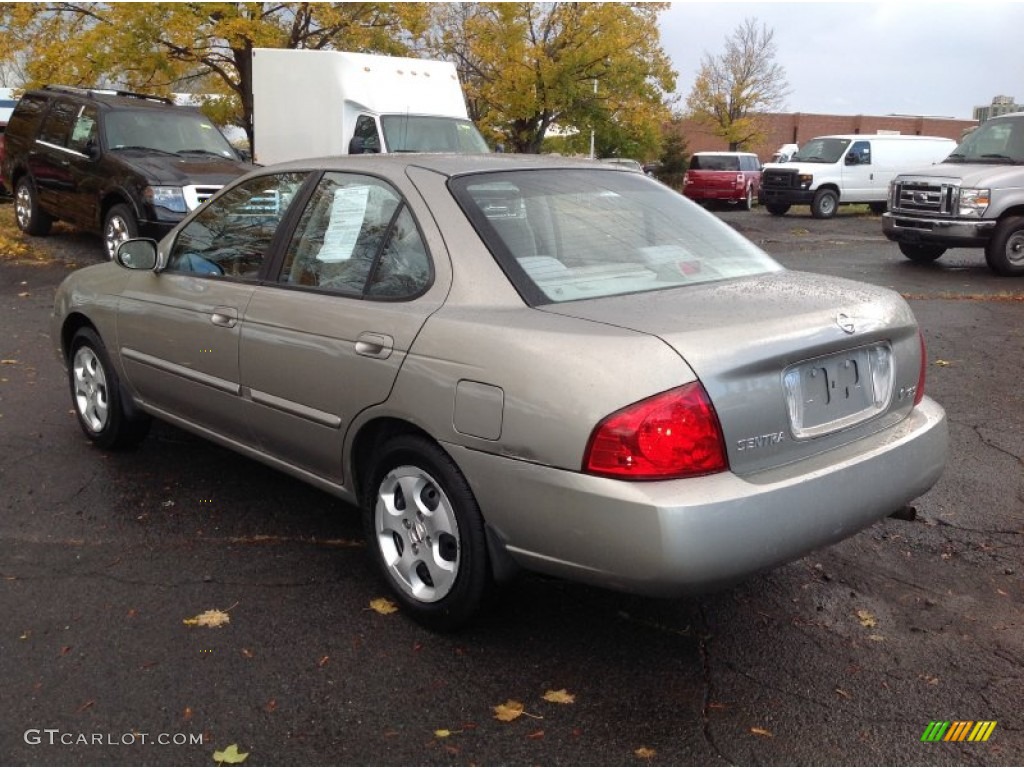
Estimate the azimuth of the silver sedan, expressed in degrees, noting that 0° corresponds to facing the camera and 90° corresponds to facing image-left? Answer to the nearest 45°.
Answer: approximately 135°

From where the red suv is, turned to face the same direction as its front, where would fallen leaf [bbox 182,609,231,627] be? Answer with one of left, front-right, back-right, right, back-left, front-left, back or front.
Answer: back-right

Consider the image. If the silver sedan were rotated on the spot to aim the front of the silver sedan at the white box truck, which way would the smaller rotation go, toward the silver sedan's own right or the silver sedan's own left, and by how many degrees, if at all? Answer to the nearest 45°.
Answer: approximately 45° to the silver sedan's own right

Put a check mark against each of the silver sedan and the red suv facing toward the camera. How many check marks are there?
0

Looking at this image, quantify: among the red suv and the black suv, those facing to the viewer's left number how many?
0

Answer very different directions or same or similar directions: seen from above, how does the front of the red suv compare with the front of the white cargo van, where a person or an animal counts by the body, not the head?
very different directions

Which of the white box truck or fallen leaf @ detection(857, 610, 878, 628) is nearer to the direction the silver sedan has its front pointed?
the white box truck

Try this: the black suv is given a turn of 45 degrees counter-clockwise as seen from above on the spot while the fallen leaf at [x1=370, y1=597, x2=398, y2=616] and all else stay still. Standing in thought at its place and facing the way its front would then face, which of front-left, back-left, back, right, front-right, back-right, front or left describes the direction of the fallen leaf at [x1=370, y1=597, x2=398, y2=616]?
right

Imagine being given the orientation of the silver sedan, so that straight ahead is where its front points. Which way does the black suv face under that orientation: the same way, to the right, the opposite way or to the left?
the opposite way

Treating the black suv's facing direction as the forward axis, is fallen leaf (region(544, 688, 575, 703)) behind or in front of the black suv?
in front

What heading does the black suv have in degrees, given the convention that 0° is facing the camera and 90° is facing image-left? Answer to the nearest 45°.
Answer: approximately 315°

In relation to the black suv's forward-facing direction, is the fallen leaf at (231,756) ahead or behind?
ahead

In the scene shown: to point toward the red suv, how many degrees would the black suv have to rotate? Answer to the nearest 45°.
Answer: approximately 90° to its left

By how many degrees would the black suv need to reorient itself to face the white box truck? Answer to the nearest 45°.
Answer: approximately 90° to its left

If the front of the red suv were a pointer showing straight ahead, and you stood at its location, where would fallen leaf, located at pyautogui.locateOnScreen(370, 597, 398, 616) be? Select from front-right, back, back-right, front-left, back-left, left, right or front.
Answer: back-right
